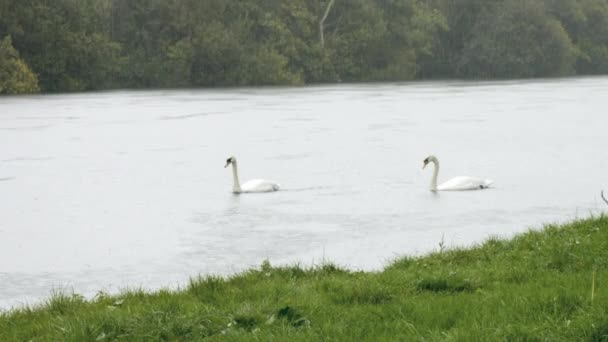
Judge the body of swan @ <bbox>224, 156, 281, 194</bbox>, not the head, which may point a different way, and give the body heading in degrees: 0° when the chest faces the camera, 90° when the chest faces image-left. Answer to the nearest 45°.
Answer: approximately 90°

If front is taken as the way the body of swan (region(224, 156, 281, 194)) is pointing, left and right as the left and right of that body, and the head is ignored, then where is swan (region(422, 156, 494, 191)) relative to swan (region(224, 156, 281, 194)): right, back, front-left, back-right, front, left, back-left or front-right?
back

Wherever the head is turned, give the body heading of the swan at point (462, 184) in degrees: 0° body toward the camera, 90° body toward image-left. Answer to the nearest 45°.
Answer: approximately 90°

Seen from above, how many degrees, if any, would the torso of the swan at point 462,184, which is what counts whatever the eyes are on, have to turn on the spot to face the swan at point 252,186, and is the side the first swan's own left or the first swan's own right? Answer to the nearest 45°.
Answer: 0° — it already faces it

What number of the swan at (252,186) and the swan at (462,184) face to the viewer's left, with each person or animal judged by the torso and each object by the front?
2

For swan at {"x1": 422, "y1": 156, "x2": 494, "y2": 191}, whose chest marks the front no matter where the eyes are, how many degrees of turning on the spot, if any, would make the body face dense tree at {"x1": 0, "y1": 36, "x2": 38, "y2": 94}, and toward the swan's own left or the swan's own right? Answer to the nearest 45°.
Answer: approximately 45° to the swan's own right
